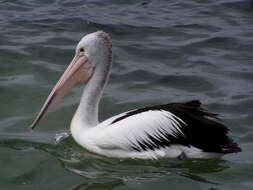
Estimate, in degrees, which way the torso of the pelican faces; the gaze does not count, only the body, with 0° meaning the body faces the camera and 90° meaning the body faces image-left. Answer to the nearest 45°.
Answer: approximately 90°
